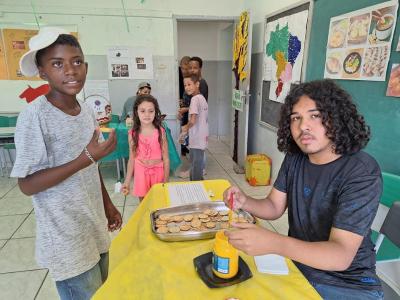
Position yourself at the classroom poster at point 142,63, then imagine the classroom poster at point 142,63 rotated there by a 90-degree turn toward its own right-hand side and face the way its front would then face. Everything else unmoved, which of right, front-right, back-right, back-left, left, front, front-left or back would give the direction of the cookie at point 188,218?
left

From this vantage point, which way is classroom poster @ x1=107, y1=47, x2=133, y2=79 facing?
toward the camera

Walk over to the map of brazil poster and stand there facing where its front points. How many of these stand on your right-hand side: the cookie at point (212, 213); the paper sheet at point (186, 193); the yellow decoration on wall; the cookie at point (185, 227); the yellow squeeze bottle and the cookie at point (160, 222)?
1

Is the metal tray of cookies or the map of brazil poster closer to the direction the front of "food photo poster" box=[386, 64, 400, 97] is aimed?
the metal tray of cookies

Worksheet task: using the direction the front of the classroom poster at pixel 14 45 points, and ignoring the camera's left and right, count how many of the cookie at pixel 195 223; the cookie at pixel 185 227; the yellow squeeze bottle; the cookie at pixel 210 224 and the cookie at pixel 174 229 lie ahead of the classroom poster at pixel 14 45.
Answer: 5

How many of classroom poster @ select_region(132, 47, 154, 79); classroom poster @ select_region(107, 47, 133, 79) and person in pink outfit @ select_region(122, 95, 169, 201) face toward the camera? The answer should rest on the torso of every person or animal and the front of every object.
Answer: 3

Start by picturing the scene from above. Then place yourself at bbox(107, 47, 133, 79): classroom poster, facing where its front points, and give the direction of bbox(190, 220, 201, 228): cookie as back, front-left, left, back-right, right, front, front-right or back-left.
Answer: front

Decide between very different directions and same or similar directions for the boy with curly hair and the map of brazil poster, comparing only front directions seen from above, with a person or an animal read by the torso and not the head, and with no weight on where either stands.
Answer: same or similar directions

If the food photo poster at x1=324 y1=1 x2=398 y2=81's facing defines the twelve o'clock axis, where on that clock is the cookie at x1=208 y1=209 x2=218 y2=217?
The cookie is roughly at 11 o'clock from the food photo poster.

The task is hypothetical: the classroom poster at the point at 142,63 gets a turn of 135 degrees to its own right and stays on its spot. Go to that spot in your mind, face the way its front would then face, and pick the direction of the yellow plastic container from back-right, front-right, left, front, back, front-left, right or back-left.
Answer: back

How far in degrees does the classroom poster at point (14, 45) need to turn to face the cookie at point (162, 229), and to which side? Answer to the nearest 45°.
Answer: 0° — it already faces it

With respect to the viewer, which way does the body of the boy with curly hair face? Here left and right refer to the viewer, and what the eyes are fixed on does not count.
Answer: facing the viewer and to the left of the viewer

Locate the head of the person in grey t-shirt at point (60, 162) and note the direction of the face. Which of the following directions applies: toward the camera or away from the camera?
toward the camera

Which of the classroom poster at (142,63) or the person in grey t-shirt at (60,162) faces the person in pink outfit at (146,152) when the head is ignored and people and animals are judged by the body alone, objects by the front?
the classroom poster
